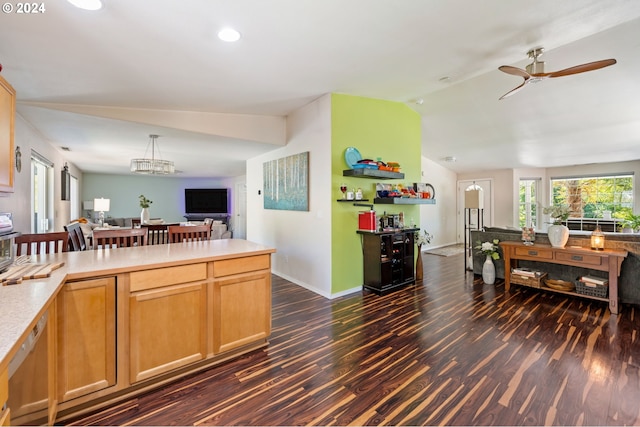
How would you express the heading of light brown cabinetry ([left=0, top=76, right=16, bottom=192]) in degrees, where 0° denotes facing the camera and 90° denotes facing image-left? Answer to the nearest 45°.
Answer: approximately 270°

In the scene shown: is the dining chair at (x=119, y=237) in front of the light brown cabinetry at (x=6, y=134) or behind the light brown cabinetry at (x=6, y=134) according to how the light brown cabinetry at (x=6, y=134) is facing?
in front

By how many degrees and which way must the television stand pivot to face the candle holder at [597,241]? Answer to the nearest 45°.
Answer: approximately 45° to its left

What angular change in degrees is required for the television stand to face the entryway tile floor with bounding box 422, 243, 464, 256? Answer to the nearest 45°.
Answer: approximately 45° to its left

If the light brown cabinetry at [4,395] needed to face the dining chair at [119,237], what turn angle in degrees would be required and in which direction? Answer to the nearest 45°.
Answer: approximately 90° to its left

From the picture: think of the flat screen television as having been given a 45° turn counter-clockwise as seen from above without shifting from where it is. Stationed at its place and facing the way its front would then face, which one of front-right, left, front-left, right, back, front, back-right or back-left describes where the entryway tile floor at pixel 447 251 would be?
front

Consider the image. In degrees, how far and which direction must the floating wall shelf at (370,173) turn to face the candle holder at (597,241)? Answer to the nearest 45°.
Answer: approximately 45° to its left

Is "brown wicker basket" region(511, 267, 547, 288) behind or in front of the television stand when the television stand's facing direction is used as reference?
in front

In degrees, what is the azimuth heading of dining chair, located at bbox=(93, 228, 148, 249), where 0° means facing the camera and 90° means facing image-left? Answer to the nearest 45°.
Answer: approximately 180°

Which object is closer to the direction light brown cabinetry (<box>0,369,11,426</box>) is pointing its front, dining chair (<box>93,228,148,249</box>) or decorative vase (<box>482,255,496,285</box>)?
the decorative vase

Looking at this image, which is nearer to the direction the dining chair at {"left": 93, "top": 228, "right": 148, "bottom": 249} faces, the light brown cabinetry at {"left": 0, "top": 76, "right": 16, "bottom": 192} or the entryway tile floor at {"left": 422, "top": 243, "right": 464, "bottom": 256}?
the entryway tile floor

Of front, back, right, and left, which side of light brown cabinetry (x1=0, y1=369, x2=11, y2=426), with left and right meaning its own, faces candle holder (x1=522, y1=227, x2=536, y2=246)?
front

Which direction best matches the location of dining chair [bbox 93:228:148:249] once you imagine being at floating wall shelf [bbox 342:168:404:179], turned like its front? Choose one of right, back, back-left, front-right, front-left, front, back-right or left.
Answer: right

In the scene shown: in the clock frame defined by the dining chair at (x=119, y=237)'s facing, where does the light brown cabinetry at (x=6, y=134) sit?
The light brown cabinetry is roughly at 7 o'clock from the dining chair.

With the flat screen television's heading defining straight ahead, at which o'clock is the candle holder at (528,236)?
The candle holder is roughly at 11 o'clock from the flat screen television.

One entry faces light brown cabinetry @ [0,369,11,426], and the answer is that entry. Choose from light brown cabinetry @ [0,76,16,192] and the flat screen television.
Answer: the flat screen television

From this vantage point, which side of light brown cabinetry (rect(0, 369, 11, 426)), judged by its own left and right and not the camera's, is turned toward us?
right
